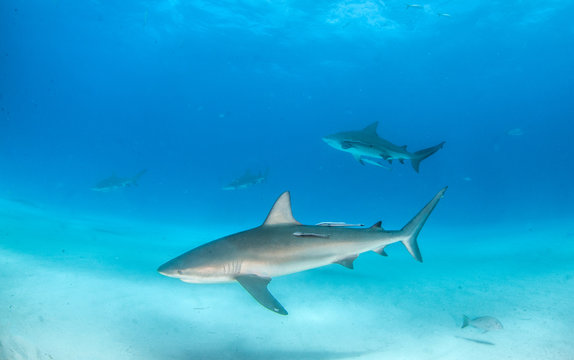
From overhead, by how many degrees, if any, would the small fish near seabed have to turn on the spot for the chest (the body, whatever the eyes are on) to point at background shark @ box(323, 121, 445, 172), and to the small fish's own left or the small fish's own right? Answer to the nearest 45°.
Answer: approximately 135° to the small fish's own left

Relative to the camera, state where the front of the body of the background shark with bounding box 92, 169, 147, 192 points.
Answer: to the viewer's left

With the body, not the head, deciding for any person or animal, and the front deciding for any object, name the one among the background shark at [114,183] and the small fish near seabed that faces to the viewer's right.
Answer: the small fish near seabed

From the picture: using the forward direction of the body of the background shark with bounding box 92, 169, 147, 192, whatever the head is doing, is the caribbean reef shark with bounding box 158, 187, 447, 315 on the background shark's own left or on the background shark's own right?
on the background shark's own left

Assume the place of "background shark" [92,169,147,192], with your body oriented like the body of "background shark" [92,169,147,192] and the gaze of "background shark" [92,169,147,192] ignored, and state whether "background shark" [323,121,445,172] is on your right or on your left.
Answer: on your left

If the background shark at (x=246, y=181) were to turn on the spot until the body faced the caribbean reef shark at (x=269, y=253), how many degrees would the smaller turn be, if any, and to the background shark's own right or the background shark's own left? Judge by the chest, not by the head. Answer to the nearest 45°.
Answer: approximately 90° to the background shark's own left

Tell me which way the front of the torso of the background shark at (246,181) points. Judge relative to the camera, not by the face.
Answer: to the viewer's left

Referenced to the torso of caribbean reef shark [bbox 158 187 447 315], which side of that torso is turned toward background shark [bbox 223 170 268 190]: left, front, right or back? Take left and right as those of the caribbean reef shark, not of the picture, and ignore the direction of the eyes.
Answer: right

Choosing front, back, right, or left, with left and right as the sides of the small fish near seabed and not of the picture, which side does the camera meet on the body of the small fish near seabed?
right

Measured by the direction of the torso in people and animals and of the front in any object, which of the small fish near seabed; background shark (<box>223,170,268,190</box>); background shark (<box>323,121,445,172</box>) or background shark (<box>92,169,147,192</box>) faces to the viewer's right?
the small fish near seabed

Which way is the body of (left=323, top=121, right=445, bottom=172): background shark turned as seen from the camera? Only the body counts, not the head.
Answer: to the viewer's left

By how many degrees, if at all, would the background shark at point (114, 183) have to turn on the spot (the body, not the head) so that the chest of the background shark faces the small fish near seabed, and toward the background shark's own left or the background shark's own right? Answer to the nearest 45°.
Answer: approximately 90° to the background shark's own left

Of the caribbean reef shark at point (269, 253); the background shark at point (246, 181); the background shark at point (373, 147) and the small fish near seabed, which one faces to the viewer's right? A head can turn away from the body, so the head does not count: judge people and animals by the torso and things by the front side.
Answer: the small fish near seabed

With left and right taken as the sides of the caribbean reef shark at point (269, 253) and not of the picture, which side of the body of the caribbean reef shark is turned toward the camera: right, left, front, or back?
left

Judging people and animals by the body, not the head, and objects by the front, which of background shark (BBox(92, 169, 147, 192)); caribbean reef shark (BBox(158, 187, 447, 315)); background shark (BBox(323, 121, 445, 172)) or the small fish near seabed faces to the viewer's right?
the small fish near seabed

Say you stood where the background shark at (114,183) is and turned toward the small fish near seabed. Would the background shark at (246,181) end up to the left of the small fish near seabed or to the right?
left
